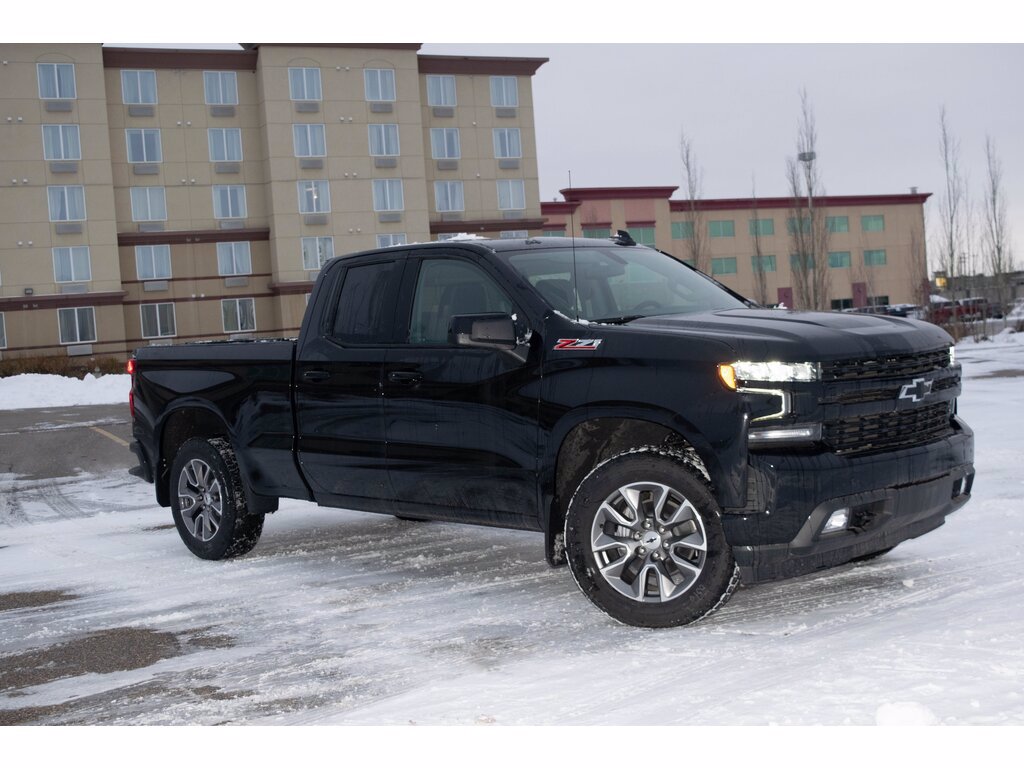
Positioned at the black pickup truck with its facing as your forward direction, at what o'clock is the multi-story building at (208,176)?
The multi-story building is roughly at 7 o'clock from the black pickup truck.

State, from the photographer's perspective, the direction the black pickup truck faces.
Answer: facing the viewer and to the right of the viewer
